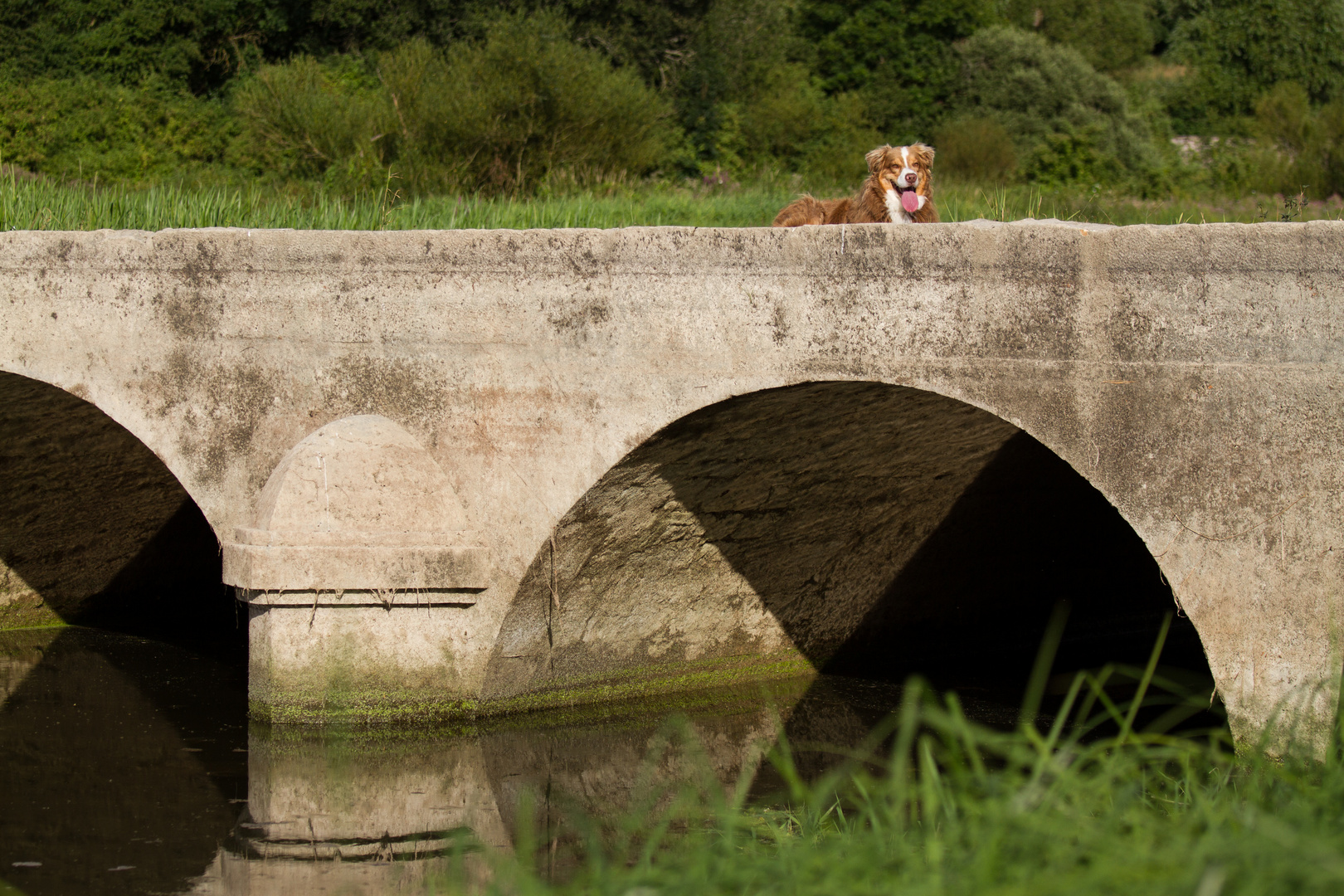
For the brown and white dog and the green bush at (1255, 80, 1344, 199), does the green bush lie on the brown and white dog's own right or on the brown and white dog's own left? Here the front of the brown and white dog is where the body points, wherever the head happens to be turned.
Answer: on the brown and white dog's own left

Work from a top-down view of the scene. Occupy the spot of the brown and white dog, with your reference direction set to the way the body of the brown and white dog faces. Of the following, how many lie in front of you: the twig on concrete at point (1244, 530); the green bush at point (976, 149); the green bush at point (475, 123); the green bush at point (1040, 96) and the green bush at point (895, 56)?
1

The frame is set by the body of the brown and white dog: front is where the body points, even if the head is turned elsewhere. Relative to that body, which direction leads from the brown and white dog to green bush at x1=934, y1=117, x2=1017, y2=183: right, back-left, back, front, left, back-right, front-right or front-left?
back-left

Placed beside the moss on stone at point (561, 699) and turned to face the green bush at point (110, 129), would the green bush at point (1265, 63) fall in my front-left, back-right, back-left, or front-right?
front-right

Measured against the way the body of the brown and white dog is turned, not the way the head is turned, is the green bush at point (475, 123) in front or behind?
behind

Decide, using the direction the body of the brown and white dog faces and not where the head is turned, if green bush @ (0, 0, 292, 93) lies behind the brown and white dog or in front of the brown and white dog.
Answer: behind

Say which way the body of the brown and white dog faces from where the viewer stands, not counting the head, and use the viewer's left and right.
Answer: facing the viewer and to the right of the viewer

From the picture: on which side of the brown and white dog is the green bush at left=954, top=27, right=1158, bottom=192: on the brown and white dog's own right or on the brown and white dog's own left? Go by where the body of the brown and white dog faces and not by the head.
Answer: on the brown and white dog's own left

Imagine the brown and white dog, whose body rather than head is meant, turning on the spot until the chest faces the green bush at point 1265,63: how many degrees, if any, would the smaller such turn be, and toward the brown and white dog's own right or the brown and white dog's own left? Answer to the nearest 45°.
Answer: approximately 135° to the brown and white dog's own left

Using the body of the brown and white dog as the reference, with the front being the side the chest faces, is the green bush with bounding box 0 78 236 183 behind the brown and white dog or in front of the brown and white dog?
behind
